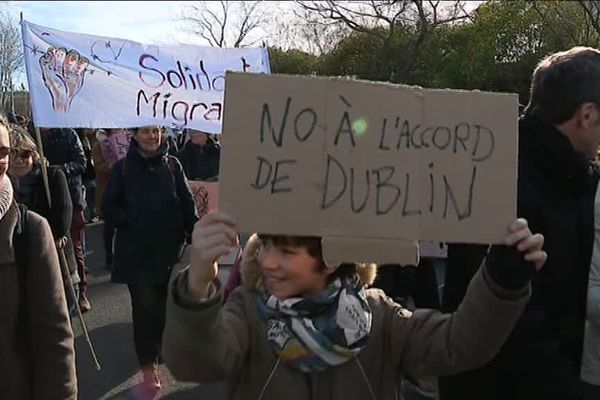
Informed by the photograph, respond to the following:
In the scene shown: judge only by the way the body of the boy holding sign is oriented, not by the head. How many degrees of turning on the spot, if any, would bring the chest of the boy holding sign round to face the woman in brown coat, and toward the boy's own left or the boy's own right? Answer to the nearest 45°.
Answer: approximately 90° to the boy's own right

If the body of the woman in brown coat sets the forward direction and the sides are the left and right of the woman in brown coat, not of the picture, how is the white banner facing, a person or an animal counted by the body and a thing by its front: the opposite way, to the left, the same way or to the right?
the same way

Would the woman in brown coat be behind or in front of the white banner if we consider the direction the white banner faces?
in front

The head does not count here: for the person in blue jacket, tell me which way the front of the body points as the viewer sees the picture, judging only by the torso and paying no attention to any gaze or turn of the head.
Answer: toward the camera

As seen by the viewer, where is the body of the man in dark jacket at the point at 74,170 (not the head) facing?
toward the camera

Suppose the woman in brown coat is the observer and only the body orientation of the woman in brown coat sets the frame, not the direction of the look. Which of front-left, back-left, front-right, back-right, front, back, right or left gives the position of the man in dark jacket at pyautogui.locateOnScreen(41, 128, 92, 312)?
back

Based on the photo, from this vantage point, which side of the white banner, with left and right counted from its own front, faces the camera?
front

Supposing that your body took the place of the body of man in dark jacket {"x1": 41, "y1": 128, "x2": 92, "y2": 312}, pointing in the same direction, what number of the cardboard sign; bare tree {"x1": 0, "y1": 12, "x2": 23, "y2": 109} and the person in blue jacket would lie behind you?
1

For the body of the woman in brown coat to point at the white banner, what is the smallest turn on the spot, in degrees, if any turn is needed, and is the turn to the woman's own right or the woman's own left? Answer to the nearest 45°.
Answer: approximately 180°

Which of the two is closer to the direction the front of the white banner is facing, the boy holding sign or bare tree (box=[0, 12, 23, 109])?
the boy holding sign

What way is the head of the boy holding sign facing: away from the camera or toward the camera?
toward the camera

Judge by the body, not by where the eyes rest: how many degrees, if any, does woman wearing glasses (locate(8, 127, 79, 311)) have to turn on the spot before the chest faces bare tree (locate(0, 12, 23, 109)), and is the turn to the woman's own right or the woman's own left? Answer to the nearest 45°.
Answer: approximately 180°

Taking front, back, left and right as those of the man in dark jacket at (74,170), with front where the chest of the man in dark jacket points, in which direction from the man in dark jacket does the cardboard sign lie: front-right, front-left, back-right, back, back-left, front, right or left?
front
